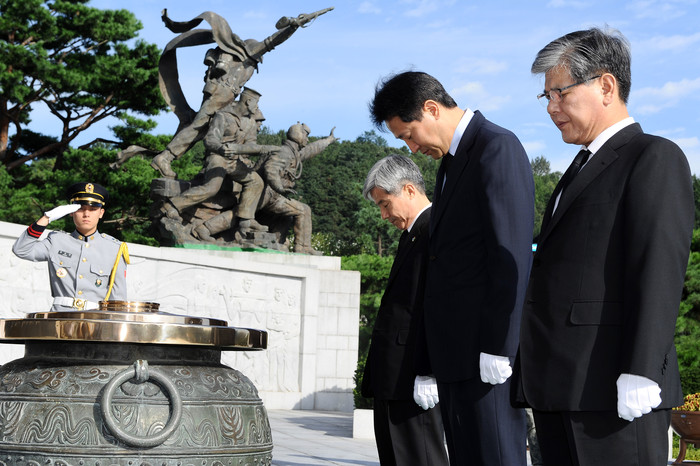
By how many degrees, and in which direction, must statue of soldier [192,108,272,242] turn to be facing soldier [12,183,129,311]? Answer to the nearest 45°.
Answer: approximately 90° to its right

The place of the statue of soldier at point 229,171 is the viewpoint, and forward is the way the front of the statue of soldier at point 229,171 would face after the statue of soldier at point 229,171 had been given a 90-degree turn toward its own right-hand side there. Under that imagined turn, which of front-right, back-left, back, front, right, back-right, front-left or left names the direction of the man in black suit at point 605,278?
front

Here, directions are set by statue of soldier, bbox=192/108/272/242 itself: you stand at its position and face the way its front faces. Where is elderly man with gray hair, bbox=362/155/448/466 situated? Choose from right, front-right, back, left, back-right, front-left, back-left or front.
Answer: right

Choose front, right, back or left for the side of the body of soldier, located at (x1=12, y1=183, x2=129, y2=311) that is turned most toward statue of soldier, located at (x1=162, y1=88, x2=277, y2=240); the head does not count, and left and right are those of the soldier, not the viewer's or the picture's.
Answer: back

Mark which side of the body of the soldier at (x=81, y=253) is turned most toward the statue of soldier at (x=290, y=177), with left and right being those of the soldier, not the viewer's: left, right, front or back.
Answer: back

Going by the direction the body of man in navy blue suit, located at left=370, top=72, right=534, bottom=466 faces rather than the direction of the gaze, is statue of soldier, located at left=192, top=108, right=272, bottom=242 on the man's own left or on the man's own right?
on the man's own right

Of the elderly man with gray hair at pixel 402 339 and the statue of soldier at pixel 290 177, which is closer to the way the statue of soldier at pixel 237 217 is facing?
the statue of soldier

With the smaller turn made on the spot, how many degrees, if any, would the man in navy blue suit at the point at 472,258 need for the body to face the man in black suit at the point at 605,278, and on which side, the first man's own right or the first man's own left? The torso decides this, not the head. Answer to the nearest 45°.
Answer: approximately 135° to the first man's own left

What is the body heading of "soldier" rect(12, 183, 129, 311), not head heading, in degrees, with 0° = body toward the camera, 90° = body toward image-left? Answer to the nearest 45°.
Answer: approximately 0°

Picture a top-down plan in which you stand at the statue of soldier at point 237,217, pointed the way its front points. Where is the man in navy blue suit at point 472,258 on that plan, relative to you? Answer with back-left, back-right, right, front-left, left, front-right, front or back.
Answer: right

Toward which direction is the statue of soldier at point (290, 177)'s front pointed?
to the viewer's right

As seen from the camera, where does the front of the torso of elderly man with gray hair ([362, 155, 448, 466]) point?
to the viewer's left

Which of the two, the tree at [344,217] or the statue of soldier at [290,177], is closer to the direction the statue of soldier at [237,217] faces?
the statue of soldier

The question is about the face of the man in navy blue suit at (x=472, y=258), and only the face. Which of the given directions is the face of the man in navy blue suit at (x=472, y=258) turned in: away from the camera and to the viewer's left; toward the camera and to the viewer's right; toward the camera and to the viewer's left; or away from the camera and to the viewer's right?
toward the camera and to the viewer's left

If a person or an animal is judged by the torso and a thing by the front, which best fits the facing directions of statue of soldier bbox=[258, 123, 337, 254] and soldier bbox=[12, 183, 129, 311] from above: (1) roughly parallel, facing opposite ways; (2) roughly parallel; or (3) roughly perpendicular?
roughly perpendicular

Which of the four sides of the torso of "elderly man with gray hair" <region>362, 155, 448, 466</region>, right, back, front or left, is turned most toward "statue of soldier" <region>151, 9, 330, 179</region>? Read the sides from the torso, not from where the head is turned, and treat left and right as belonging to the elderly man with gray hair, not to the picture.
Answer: right

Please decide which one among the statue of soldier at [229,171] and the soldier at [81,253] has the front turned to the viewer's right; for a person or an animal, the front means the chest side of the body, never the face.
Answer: the statue of soldier

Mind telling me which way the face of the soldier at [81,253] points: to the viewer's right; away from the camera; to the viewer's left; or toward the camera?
toward the camera

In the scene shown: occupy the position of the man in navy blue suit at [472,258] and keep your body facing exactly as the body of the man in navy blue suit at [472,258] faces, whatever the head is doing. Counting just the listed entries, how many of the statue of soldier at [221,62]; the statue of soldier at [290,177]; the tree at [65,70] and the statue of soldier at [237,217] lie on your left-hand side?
0

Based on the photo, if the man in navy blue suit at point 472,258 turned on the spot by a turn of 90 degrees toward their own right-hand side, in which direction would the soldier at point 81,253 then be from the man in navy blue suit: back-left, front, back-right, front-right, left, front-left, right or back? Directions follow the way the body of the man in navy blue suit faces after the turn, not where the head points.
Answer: front-left

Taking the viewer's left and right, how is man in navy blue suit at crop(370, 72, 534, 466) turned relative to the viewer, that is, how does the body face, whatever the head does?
facing to the left of the viewer
